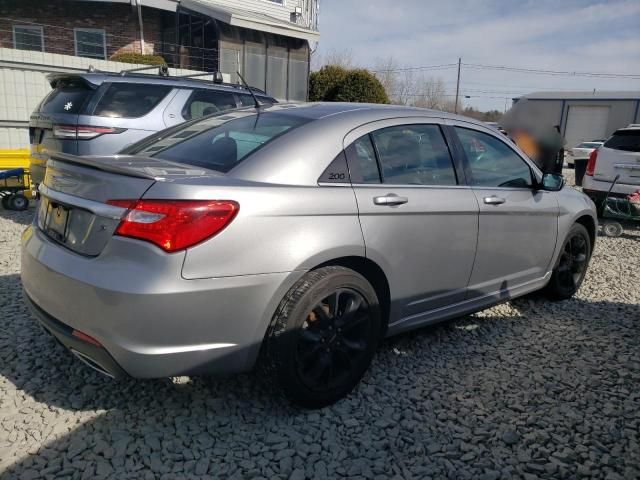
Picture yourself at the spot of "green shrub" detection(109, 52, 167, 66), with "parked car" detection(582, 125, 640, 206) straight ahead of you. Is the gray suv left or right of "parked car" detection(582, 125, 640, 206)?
right

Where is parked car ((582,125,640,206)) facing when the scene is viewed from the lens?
facing away from the viewer

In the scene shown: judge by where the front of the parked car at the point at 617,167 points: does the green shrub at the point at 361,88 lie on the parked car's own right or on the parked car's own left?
on the parked car's own left

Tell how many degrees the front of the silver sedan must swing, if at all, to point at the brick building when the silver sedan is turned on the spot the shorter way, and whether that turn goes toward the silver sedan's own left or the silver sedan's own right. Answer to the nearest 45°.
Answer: approximately 45° to the silver sedan's own left

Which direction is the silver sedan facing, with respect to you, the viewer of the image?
facing away from the viewer and to the right of the viewer

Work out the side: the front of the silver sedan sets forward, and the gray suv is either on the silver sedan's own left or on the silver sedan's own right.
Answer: on the silver sedan's own left

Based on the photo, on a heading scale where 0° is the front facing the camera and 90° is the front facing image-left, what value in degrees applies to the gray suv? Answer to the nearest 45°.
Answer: approximately 225°

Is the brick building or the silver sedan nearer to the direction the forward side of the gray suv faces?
the brick building

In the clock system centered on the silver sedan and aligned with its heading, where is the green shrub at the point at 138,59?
The green shrub is roughly at 10 o'clock from the silver sedan.
